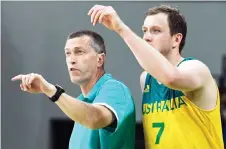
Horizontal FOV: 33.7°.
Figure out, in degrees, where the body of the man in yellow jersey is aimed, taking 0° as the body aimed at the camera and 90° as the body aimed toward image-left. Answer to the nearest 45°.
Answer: approximately 45°

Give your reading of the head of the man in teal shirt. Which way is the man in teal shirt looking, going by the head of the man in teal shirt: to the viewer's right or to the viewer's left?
to the viewer's left

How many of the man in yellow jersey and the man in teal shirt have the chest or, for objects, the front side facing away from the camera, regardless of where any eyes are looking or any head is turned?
0

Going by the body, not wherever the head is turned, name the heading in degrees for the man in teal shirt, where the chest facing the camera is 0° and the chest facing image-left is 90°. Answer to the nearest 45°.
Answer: approximately 45°
